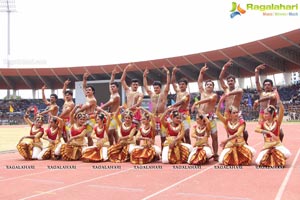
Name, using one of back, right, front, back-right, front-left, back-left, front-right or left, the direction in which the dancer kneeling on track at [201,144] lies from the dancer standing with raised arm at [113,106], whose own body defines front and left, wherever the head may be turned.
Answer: left

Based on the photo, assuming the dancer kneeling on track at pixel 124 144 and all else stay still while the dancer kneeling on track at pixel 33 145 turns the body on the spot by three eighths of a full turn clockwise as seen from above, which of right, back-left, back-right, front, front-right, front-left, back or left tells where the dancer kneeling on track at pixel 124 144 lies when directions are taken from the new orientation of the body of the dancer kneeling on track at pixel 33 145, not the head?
back-right

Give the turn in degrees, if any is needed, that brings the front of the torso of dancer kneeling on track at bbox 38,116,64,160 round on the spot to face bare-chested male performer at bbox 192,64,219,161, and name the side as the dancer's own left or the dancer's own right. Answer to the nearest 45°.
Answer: approximately 90° to the dancer's own left

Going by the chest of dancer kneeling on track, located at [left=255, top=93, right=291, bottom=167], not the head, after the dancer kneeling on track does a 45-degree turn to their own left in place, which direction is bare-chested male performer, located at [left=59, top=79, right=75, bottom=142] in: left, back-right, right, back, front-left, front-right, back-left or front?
back-right

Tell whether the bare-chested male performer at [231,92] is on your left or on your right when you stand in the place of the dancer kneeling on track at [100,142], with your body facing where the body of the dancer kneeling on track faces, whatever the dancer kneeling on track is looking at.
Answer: on your left

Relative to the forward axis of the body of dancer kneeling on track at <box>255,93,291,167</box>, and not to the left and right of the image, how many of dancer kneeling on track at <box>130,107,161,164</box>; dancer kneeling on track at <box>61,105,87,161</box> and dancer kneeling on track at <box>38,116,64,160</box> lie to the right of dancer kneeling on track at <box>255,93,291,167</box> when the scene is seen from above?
3

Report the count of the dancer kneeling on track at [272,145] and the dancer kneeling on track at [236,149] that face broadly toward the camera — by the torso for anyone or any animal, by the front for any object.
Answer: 2

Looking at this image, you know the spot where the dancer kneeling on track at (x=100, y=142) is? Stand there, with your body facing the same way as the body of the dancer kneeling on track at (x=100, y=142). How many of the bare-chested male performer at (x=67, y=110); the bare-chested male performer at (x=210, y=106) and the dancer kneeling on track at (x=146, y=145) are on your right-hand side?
1

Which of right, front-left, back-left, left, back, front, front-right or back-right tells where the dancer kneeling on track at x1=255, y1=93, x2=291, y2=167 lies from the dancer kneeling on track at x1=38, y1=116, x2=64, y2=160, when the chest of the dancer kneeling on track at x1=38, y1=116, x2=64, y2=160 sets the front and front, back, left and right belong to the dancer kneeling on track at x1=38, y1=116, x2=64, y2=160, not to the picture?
left

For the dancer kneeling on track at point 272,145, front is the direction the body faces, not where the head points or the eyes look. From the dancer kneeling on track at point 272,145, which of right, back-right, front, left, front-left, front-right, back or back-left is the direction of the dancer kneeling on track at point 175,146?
right

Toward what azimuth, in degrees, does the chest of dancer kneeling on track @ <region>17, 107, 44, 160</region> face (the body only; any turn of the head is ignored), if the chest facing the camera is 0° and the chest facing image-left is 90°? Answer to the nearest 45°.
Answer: approximately 45°
